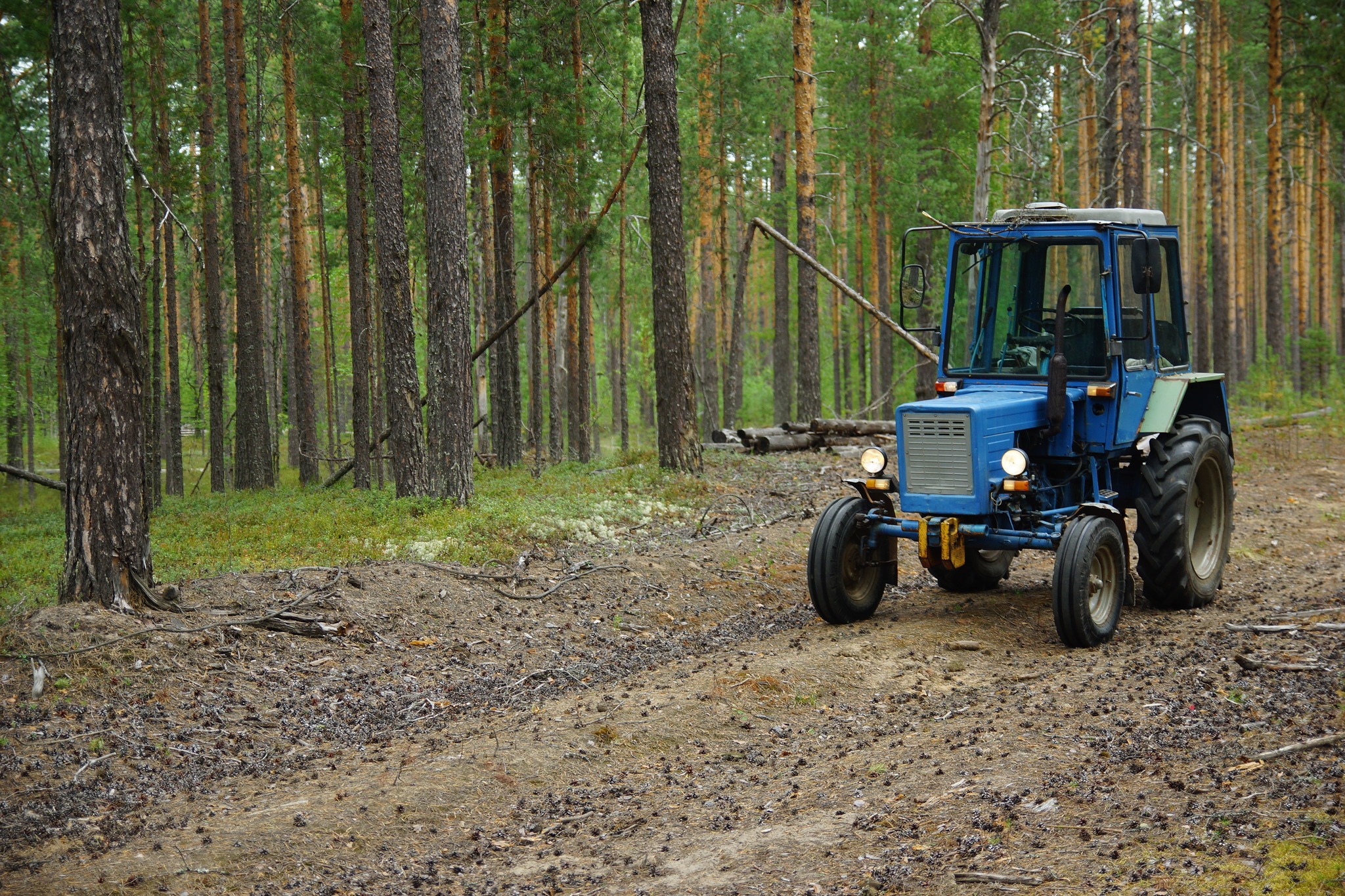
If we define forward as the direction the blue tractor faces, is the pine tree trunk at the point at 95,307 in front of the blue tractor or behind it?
in front

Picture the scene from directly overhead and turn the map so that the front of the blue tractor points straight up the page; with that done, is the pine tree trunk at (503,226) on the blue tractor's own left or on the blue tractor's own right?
on the blue tractor's own right

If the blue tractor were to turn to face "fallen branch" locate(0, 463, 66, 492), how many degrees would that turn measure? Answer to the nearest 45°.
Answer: approximately 45° to its right

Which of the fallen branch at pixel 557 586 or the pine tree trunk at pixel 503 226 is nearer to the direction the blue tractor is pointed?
the fallen branch

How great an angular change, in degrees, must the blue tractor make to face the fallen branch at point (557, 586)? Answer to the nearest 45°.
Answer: approximately 45° to its right

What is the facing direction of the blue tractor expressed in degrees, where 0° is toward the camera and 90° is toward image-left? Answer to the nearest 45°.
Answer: approximately 45°

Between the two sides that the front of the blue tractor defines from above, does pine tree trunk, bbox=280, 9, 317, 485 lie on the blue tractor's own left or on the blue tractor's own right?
on the blue tractor's own right

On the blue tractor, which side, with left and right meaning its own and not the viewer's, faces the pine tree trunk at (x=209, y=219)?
right

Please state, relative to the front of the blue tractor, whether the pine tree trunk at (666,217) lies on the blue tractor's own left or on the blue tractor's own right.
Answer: on the blue tractor's own right
